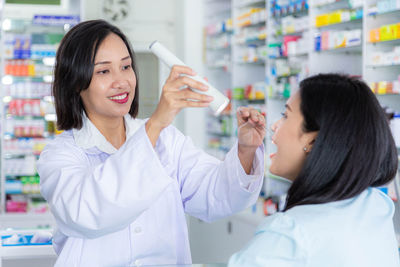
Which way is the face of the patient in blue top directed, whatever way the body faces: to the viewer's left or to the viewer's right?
to the viewer's left

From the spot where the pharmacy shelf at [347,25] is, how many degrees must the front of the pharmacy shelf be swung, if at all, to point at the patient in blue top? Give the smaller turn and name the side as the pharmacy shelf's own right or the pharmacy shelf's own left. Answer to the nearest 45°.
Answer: approximately 45° to the pharmacy shelf's own left

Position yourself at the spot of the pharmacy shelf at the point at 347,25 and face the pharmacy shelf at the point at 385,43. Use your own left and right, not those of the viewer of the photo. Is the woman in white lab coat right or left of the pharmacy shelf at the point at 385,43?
right

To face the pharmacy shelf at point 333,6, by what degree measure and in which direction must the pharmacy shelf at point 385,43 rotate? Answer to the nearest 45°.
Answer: approximately 90° to its right

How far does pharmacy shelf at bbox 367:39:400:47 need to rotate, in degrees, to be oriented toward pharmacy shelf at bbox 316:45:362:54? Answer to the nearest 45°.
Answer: approximately 90° to its right

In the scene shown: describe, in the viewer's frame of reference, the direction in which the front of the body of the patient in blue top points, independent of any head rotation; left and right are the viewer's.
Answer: facing away from the viewer and to the left of the viewer

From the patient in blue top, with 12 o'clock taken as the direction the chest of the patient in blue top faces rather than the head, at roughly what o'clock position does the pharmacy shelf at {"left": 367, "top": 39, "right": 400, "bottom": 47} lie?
The pharmacy shelf is roughly at 2 o'clock from the patient in blue top.

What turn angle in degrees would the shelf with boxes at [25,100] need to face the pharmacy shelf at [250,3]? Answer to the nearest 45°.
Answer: approximately 45° to its left

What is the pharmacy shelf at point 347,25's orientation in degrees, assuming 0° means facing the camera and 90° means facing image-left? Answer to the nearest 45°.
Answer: approximately 45°

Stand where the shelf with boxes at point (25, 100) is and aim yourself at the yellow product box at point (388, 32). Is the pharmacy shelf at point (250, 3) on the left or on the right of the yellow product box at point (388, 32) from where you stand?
left
